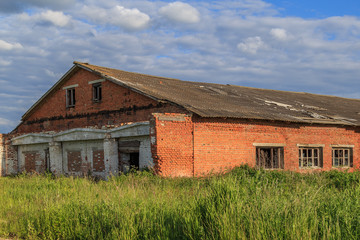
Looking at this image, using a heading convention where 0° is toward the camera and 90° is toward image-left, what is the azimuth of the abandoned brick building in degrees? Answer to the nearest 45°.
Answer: approximately 45°
